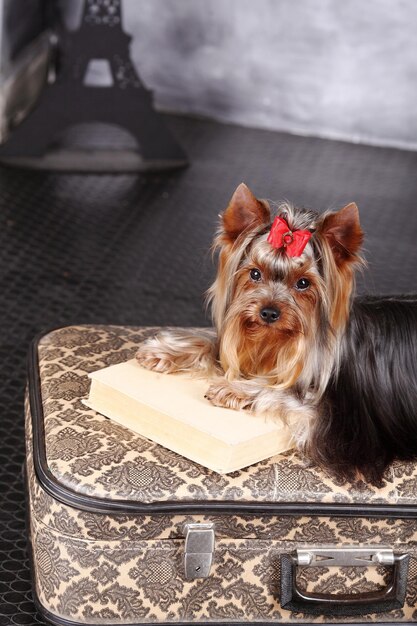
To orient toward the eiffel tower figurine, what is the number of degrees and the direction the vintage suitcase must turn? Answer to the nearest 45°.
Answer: approximately 180°

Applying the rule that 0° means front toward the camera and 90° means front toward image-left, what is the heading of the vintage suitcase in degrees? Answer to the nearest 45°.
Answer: approximately 0°
